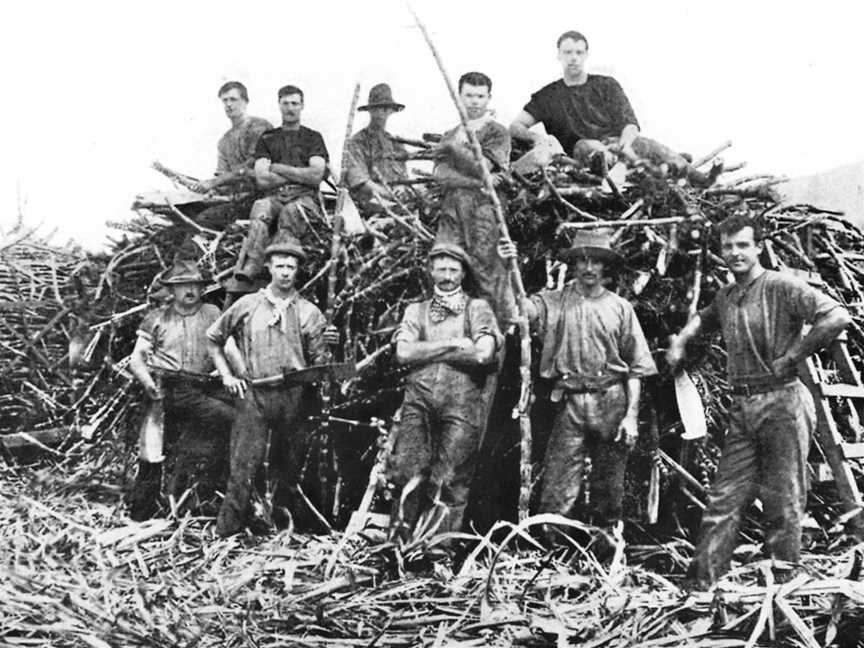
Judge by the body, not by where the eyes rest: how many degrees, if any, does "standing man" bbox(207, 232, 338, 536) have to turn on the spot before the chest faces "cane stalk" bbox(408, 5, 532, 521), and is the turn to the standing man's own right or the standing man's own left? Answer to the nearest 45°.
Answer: approximately 45° to the standing man's own left

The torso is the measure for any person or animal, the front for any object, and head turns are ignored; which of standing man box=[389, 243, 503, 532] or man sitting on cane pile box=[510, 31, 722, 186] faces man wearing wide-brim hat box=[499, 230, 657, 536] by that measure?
the man sitting on cane pile

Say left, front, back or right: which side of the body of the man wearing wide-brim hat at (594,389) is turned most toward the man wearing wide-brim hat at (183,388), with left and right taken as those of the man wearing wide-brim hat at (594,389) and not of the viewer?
right

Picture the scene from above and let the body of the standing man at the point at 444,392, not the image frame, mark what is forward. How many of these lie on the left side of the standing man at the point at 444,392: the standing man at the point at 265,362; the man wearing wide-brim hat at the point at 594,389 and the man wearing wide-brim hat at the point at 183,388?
1

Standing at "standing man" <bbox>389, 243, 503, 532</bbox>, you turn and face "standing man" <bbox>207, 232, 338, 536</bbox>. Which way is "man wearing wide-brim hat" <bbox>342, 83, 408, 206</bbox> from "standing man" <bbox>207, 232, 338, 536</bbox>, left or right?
right

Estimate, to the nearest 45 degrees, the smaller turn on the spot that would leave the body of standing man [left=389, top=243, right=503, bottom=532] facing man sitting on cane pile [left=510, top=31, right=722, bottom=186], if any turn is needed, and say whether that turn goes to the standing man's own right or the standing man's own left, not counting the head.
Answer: approximately 135° to the standing man's own left
